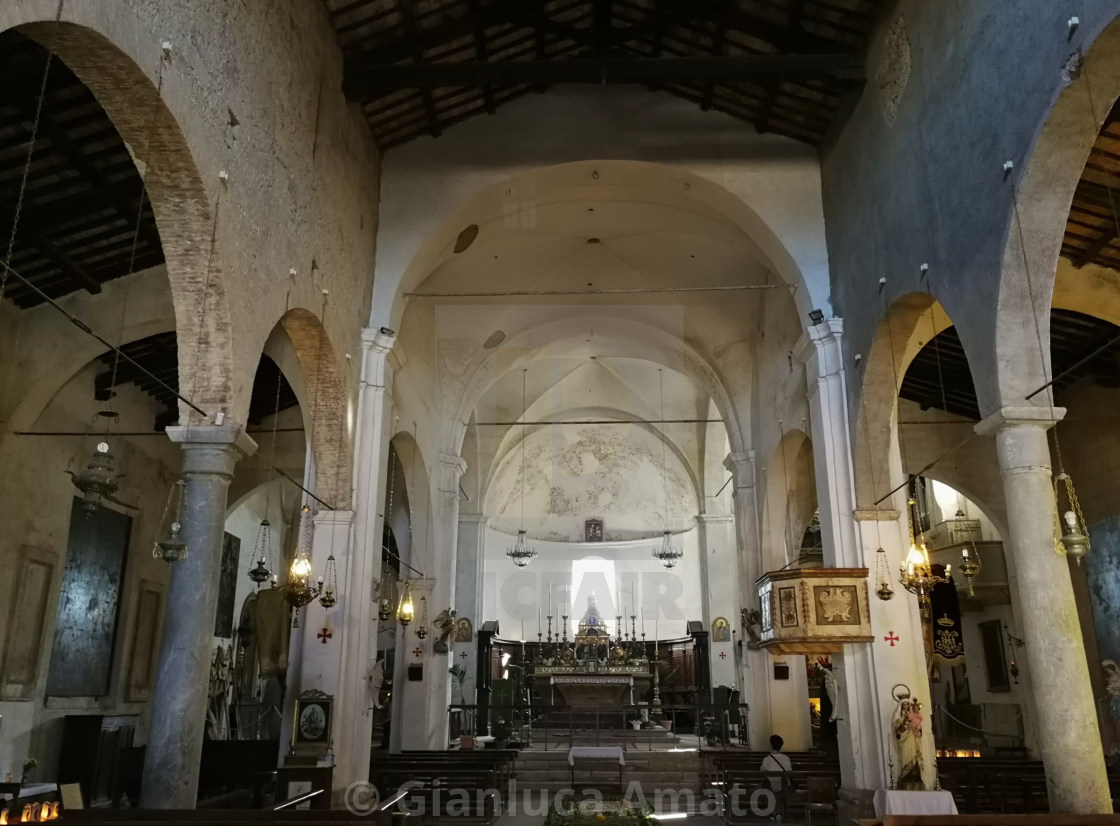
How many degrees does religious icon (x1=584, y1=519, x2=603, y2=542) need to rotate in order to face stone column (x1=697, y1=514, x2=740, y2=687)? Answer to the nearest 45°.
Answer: approximately 45° to its left

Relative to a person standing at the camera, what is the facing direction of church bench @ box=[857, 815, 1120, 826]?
facing away from the viewer

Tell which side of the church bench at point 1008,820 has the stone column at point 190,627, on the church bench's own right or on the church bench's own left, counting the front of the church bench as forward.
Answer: on the church bench's own left

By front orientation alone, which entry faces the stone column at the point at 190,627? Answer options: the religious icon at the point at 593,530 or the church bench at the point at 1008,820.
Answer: the religious icon

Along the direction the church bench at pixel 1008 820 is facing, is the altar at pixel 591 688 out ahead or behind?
ahead

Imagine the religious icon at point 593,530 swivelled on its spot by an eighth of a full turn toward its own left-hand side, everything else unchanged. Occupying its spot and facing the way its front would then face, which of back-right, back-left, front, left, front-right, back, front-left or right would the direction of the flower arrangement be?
front-right

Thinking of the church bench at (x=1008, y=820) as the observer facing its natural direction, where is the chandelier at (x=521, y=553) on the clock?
The chandelier is roughly at 11 o'clock from the church bench.

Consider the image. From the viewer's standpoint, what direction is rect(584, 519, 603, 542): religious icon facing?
toward the camera

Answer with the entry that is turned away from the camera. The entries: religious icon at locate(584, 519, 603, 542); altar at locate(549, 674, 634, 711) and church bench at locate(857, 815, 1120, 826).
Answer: the church bench

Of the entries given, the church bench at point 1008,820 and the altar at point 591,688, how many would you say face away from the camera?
1

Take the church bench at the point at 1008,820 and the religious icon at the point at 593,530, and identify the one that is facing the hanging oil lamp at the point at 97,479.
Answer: the religious icon

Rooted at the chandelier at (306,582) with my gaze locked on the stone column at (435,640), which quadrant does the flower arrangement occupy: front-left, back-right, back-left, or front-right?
back-right

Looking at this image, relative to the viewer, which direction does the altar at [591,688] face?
toward the camera

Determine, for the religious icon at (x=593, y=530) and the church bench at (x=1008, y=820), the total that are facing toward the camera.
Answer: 1

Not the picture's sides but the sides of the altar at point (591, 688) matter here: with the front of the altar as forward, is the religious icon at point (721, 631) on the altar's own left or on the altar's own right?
on the altar's own left

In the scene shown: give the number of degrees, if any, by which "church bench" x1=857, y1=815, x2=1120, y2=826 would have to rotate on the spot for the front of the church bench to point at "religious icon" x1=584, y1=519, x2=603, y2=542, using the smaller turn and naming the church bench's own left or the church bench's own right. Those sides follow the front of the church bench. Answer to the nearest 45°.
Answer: approximately 45° to the church bench's own left

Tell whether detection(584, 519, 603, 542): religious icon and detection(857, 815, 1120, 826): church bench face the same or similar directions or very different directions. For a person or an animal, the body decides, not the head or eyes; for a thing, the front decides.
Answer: very different directions
